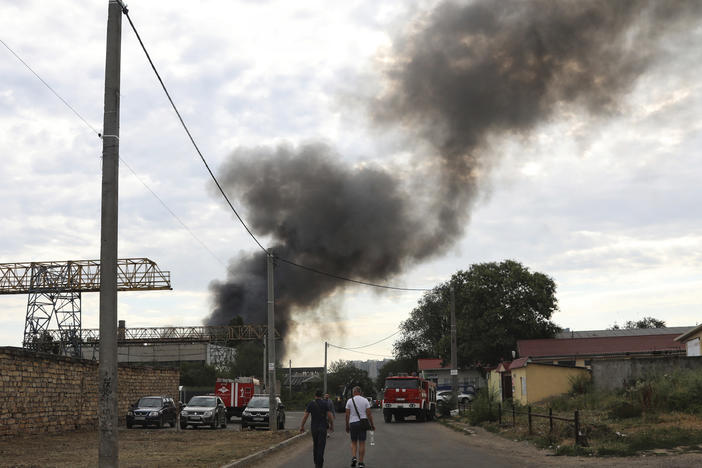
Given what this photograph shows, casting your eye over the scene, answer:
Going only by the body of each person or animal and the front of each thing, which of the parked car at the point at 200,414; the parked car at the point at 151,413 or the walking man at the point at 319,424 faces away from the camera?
the walking man

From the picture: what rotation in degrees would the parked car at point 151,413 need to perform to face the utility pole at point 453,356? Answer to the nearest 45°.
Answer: approximately 135° to its left

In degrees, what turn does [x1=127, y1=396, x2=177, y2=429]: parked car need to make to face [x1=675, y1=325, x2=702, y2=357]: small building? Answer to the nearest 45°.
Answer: approximately 135° to its left

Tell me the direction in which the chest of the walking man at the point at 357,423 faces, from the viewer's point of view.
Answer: away from the camera

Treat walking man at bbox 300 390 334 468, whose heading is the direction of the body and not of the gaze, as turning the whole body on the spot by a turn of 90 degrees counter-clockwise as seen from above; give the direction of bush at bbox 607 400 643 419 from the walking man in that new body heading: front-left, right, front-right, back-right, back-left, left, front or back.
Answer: back-right

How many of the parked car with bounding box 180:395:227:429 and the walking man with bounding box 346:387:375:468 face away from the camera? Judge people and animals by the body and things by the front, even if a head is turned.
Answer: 1

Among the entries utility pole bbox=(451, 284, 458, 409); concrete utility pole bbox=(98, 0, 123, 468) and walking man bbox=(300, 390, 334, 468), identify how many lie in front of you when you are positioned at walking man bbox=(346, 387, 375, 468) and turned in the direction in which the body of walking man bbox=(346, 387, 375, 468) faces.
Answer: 1

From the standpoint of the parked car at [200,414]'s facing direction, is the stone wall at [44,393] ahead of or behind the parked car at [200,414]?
ahead

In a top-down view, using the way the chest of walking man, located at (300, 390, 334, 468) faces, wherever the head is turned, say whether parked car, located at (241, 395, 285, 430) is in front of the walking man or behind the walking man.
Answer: in front

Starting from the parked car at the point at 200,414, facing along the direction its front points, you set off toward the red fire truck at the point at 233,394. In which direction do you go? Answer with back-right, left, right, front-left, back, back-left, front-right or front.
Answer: back-right

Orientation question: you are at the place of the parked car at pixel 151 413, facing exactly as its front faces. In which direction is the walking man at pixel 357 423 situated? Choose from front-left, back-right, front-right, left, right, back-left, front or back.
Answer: front-left

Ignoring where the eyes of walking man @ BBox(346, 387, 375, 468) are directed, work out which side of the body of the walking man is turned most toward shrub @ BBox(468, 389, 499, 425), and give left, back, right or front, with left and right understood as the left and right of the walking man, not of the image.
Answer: front

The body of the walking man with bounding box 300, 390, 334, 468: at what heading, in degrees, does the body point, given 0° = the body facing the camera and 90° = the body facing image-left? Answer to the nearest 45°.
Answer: approximately 180°

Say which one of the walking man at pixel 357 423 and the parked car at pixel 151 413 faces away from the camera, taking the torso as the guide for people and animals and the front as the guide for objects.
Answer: the walking man

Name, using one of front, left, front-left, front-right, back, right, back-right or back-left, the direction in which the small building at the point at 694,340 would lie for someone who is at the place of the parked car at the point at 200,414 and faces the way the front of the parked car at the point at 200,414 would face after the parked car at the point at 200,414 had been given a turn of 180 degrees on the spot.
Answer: front-right

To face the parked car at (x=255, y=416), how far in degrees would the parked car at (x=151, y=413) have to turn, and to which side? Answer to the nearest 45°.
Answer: approximately 90° to its left

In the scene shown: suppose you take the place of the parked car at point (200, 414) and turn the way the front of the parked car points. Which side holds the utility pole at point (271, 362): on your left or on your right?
on your left
